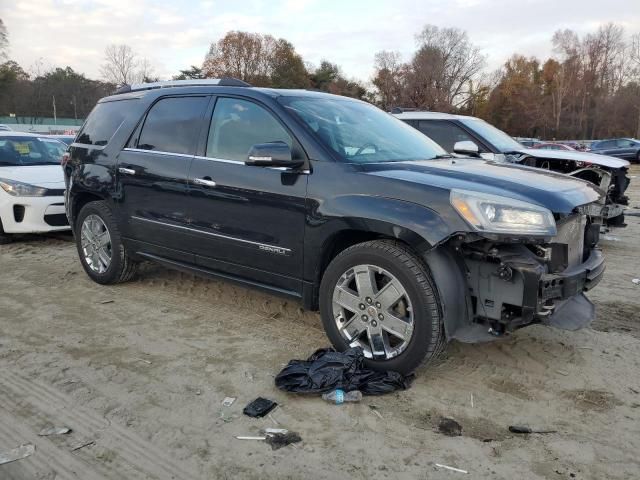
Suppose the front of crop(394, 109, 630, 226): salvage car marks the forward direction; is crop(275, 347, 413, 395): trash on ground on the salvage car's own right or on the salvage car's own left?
on the salvage car's own right

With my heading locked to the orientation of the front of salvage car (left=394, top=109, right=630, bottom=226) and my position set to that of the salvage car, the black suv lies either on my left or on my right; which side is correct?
on my right

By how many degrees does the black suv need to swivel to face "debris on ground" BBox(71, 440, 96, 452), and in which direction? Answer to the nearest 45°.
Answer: approximately 90° to its right

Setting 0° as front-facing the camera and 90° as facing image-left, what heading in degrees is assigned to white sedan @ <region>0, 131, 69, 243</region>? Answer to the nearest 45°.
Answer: approximately 315°

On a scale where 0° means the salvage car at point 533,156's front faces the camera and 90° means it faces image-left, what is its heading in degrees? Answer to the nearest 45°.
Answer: approximately 315°
